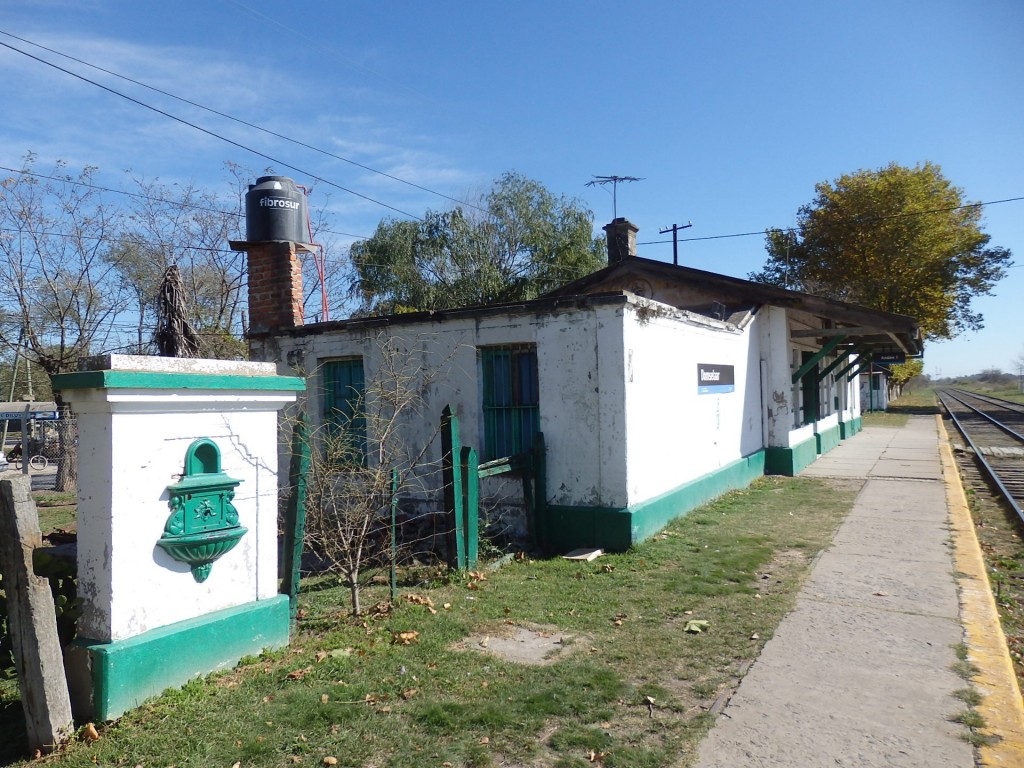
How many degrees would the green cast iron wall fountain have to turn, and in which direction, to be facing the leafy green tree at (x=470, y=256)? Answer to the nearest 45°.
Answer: approximately 90° to its left

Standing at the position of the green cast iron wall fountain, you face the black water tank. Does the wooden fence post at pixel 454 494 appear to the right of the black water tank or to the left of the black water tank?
right

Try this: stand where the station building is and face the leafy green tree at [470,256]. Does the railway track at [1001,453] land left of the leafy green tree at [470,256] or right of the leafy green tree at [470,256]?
right

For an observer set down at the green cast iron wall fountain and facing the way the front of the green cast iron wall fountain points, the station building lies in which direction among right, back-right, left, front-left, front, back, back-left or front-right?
left

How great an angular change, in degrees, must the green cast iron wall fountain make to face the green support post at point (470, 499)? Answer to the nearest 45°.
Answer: approximately 90° to its left

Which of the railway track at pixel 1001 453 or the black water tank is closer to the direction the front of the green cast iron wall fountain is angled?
the railway track

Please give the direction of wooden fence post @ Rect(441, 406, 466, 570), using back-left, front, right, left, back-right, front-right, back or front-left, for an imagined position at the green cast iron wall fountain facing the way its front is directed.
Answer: left

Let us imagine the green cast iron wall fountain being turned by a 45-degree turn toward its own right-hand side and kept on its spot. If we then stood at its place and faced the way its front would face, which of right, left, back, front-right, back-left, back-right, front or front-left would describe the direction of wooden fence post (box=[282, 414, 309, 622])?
back-left

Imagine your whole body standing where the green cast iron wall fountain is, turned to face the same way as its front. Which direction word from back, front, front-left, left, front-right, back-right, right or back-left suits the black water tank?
back-left

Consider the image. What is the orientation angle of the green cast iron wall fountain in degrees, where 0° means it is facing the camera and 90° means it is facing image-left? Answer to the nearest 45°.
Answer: approximately 315°
